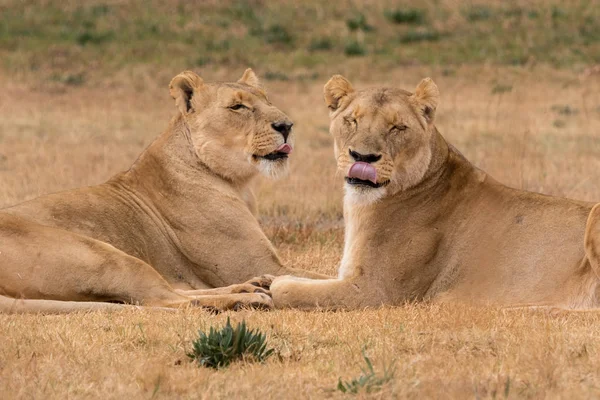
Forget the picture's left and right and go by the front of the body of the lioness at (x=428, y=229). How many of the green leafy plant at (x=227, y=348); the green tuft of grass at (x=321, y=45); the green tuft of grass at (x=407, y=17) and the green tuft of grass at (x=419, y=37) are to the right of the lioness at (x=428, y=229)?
3

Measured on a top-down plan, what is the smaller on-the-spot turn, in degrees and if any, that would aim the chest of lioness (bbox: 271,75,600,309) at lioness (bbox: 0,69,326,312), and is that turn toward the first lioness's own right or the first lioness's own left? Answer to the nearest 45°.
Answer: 0° — it already faces it

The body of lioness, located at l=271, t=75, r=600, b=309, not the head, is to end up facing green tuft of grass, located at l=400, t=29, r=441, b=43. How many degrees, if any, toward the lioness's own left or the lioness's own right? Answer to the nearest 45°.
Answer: approximately 90° to the lioness's own right

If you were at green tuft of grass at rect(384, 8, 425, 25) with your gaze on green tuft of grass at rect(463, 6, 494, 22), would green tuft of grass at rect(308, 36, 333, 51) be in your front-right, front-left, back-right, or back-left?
back-right

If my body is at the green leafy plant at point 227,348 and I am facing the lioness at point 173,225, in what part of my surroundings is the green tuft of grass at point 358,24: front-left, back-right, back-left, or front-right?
front-right

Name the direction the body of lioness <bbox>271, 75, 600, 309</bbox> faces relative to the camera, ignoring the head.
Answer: to the viewer's left

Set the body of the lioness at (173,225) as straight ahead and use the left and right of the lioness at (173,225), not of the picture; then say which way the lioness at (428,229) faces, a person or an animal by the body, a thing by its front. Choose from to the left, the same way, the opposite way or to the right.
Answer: the opposite way

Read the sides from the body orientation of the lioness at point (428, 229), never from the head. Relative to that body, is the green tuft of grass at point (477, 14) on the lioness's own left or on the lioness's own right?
on the lioness's own right

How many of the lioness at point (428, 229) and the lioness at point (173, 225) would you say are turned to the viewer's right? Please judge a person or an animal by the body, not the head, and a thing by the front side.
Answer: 1

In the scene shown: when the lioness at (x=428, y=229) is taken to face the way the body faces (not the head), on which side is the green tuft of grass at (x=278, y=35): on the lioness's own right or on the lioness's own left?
on the lioness's own right

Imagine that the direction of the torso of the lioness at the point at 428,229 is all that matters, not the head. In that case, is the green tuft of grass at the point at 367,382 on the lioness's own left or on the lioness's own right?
on the lioness's own left

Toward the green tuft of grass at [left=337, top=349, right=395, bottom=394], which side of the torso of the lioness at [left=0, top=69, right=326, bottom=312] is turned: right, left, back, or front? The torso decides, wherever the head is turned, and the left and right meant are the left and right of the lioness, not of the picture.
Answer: right

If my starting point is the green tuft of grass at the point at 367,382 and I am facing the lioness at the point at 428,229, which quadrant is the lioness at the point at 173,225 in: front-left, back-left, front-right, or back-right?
front-left

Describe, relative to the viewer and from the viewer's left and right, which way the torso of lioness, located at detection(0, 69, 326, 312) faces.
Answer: facing to the right of the viewer
